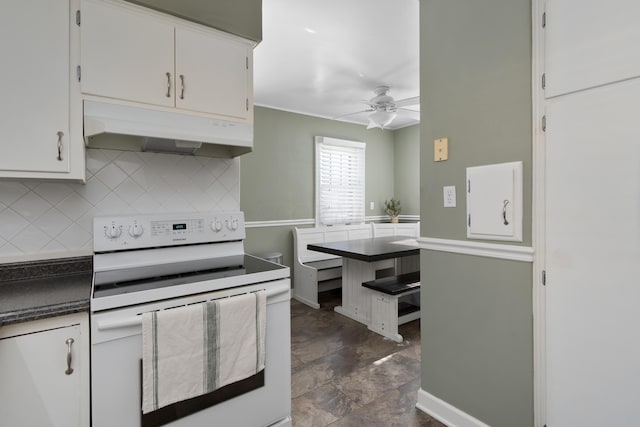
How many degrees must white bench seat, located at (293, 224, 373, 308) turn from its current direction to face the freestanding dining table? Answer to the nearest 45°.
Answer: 0° — it already faces it

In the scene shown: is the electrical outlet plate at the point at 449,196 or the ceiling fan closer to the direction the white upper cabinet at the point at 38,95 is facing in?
the electrical outlet plate

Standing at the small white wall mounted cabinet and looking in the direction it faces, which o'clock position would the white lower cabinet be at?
The white lower cabinet is roughly at 12 o'clock from the small white wall mounted cabinet.

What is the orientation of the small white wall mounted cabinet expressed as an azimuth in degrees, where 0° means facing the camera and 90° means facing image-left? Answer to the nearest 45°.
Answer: approximately 45°
